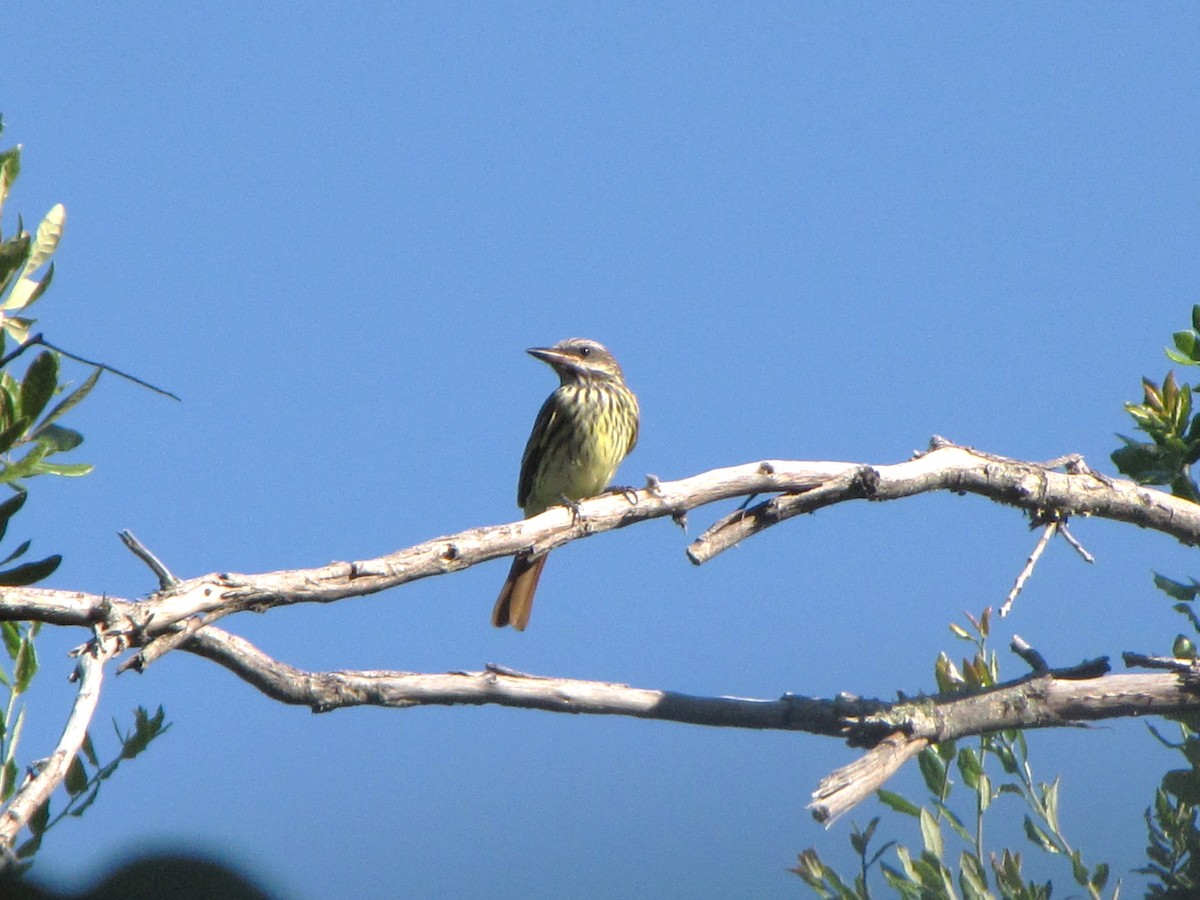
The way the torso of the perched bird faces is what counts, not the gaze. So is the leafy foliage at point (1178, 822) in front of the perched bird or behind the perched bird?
in front

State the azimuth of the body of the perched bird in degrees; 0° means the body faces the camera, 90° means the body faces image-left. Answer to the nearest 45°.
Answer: approximately 315°

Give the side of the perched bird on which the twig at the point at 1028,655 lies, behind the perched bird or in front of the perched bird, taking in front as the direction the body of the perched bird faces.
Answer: in front
